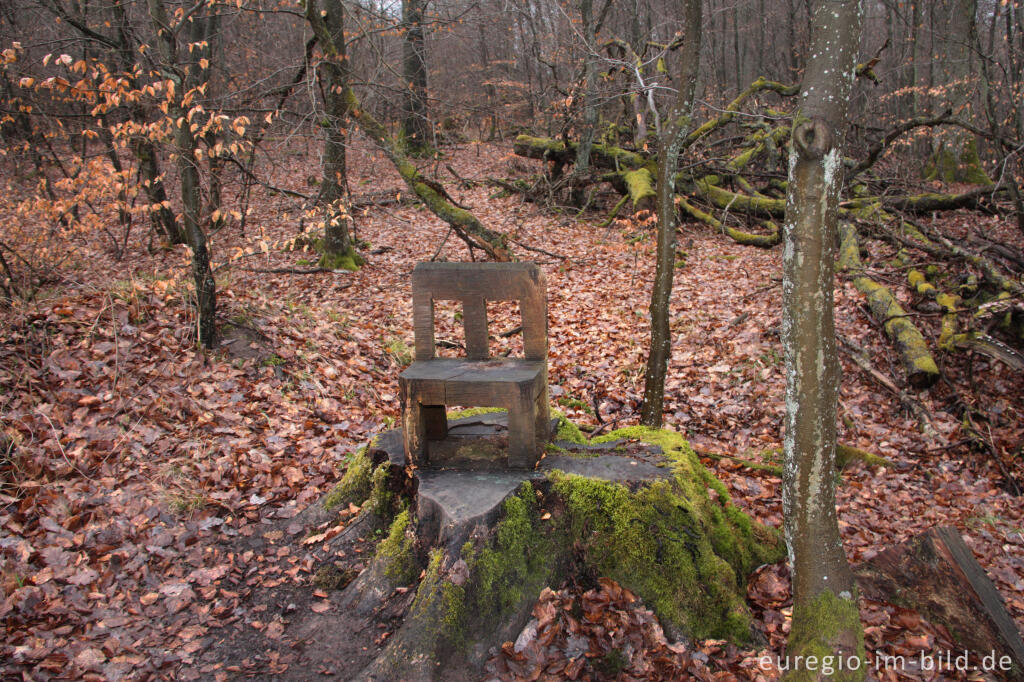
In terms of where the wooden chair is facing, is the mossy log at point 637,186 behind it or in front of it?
behind

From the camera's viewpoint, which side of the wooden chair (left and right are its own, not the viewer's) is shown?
front

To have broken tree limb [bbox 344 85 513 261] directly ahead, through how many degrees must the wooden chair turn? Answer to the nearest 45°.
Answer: approximately 180°

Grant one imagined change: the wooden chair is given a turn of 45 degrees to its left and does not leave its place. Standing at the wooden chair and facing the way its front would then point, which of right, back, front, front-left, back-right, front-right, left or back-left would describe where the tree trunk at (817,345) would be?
front

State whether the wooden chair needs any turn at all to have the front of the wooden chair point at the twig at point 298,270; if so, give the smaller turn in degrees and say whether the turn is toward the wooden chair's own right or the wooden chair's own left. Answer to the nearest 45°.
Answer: approximately 180°

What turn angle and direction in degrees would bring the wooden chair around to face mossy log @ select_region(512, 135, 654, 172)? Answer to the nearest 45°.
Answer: approximately 180°

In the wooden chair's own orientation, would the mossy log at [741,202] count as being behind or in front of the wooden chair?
behind

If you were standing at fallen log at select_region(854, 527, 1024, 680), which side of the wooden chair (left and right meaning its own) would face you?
left

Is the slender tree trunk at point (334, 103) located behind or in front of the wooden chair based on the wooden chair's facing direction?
behind

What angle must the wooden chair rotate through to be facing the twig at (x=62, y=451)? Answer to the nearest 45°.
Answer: approximately 90° to its right

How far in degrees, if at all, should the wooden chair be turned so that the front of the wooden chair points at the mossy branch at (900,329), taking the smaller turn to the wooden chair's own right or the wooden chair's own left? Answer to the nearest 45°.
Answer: approximately 135° to the wooden chair's own left

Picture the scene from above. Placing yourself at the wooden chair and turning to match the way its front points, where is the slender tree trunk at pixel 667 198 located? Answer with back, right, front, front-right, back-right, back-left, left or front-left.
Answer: back-left
